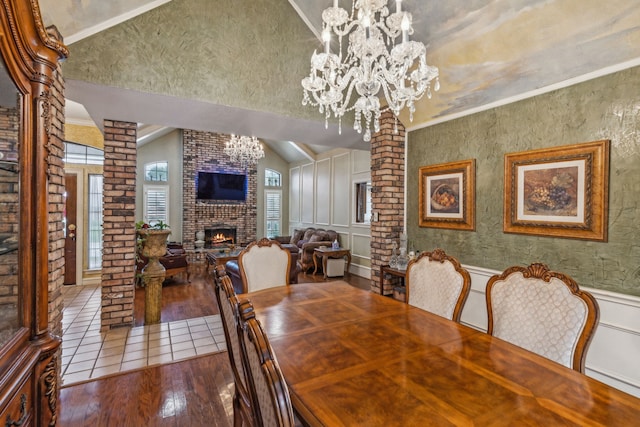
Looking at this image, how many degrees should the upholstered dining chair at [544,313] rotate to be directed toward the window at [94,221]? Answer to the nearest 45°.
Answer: approximately 45° to its right

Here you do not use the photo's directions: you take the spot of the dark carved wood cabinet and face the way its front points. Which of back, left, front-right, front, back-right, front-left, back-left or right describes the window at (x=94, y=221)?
back-left

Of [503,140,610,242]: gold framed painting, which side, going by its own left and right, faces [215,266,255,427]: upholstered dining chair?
front

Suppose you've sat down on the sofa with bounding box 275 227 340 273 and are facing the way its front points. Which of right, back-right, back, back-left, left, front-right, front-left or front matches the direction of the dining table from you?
front-left

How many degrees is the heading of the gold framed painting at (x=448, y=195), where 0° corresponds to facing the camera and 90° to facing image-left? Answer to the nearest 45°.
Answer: approximately 45°

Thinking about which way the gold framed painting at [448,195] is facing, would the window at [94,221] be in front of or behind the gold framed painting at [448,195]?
in front

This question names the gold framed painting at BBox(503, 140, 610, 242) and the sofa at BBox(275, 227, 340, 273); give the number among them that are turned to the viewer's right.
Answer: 0

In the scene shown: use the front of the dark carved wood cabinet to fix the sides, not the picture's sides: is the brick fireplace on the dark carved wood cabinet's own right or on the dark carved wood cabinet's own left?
on the dark carved wood cabinet's own left

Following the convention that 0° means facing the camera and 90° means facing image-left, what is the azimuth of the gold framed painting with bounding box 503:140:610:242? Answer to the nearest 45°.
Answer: approximately 45°

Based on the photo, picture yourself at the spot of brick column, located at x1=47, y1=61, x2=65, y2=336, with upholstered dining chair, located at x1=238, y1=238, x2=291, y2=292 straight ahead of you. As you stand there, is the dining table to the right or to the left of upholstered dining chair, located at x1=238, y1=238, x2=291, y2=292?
right

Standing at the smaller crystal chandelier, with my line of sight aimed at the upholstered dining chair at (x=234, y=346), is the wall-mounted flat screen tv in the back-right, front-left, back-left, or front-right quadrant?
back-right

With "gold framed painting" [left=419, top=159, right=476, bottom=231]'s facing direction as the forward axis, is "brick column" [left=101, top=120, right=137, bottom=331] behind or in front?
in front

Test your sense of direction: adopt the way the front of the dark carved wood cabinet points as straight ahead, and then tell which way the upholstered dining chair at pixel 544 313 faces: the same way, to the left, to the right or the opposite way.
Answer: the opposite way
